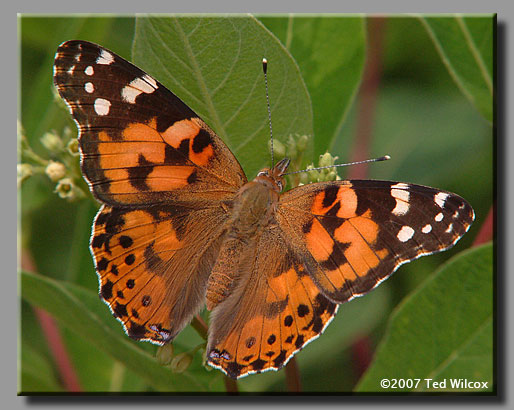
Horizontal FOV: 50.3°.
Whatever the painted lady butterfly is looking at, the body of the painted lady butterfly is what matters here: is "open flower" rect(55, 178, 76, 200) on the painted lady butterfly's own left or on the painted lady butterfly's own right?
on the painted lady butterfly's own left

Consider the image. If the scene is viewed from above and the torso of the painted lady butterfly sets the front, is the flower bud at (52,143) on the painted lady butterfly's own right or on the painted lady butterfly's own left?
on the painted lady butterfly's own left

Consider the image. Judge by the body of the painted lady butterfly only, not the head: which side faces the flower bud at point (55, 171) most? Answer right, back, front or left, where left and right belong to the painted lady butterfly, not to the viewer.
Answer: left

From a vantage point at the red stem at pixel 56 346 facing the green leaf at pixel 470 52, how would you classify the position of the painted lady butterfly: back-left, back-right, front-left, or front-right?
front-right

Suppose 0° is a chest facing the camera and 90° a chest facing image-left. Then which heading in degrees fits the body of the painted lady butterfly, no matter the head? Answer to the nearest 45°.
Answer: approximately 225°

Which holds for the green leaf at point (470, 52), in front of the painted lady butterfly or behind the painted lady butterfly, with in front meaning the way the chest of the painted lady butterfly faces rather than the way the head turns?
in front
